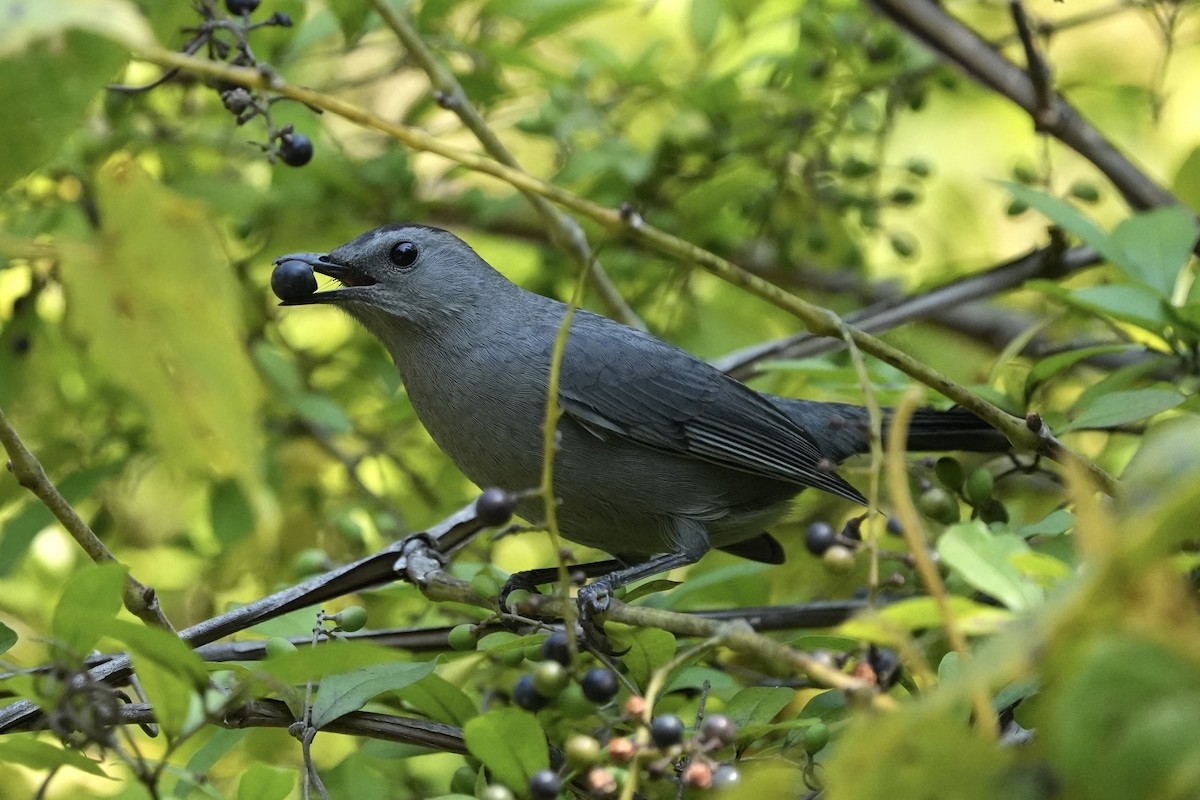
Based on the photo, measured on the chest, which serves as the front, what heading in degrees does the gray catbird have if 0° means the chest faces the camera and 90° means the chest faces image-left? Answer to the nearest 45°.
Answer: approximately 90°

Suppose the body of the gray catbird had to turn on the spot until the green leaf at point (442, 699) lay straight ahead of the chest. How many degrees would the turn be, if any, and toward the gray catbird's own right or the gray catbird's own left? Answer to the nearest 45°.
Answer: approximately 90° to the gray catbird's own left

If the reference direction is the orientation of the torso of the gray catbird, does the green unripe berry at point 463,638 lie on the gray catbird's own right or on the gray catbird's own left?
on the gray catbird's own left

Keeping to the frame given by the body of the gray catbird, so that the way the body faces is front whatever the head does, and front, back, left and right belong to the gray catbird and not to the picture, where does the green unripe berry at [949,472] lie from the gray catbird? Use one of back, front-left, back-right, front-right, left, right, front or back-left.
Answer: back-left

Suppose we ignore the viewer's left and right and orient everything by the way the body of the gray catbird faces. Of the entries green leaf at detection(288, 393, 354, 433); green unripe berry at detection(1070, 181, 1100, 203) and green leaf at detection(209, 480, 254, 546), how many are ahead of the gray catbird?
2

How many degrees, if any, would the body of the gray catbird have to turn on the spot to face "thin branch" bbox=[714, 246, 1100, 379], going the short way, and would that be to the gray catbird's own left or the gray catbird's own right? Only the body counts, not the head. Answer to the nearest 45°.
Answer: approximately 180°
